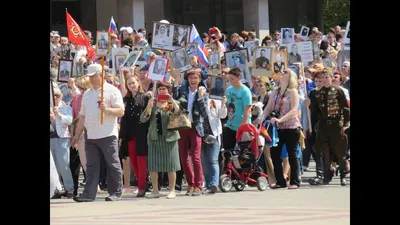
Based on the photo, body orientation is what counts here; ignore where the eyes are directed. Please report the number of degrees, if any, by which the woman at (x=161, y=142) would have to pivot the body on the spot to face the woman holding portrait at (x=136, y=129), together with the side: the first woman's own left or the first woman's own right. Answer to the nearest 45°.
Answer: approximately 135° to the first woman's own right

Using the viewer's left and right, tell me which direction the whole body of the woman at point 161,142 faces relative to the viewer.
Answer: facing the viewer

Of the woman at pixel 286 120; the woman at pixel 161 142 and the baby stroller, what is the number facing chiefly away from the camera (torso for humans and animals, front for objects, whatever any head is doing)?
0

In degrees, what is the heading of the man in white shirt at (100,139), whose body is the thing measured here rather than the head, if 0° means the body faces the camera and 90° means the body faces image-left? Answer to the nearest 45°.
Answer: approximately 45°

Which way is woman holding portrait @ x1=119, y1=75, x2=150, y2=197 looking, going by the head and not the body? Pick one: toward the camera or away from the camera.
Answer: toward the camera

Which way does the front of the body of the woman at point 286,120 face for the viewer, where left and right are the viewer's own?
facing the viewer and to the left of the viewer
